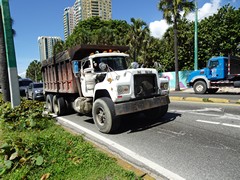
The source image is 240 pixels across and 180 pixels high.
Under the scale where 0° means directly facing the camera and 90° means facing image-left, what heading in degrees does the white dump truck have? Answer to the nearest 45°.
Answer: approximately 315°

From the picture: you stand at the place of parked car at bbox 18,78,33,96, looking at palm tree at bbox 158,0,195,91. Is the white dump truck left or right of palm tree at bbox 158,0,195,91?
right

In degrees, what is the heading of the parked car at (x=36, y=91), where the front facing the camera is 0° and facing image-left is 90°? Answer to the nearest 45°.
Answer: approximately 315°

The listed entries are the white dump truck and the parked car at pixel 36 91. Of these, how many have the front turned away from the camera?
0

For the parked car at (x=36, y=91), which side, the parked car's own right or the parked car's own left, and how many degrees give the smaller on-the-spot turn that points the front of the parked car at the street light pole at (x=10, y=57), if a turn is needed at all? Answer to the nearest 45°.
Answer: approximately 45° to the parked car's own right

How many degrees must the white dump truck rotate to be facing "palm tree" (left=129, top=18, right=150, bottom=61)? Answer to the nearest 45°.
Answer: approximately 135° to its left
